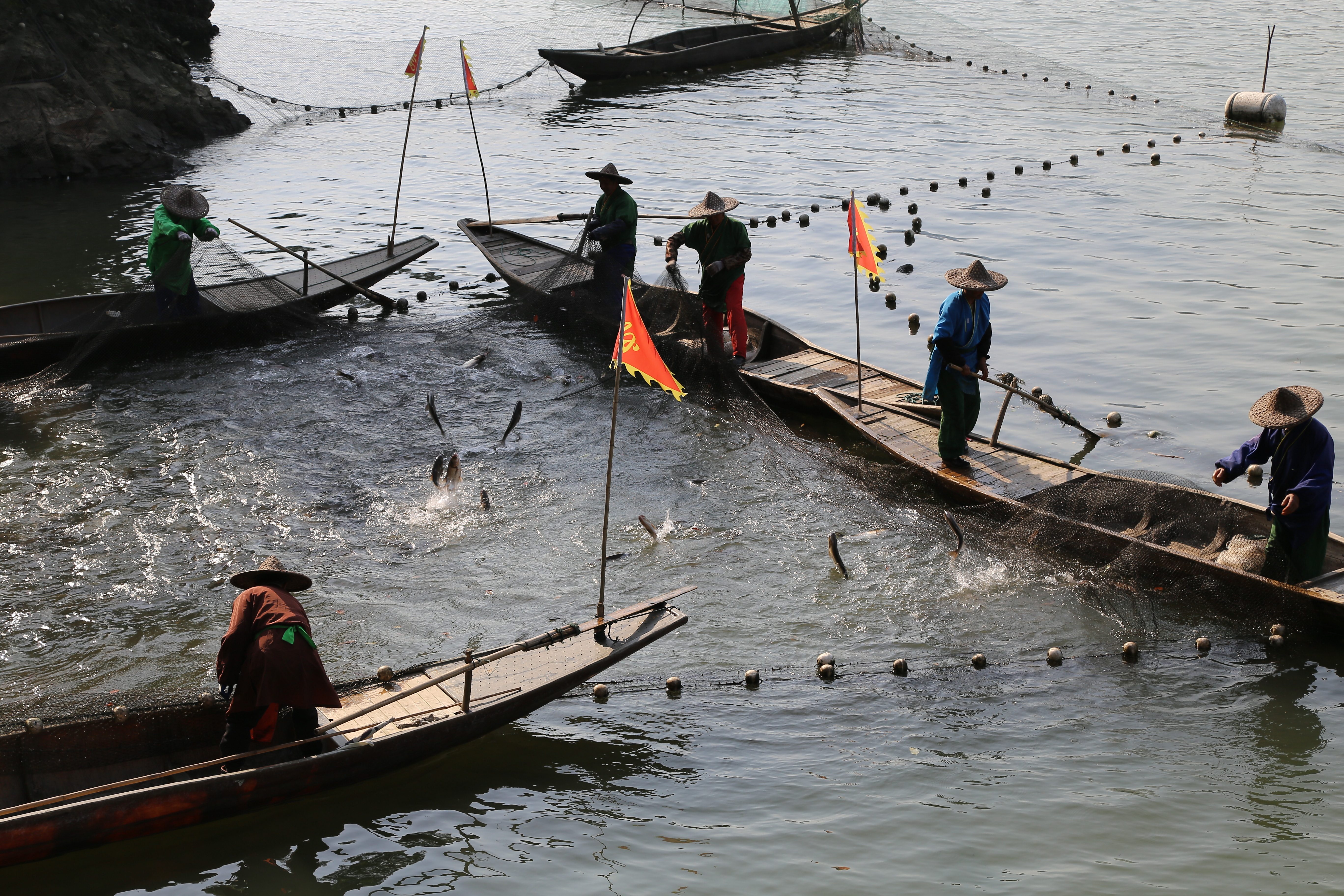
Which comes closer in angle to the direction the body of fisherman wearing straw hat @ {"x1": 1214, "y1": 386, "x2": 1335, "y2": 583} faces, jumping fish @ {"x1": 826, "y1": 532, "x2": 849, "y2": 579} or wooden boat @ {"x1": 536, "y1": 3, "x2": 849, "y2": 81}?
the jumping fish

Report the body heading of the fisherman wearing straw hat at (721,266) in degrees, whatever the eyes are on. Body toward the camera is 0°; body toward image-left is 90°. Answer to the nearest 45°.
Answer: approximately 45°

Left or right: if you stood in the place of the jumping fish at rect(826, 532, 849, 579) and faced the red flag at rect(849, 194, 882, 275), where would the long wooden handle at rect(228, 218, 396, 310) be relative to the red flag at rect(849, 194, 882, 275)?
left

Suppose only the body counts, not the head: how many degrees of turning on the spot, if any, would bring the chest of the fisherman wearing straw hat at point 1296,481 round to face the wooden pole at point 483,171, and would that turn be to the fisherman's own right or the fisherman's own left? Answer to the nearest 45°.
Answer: approximately 90° to the fisherman's own right

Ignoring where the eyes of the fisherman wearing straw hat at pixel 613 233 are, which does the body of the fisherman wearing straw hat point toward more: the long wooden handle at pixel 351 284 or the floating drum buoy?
the long wooden handle

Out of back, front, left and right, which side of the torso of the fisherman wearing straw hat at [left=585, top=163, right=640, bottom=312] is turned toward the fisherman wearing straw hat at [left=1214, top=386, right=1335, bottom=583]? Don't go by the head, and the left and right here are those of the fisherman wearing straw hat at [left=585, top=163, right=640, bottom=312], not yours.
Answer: left

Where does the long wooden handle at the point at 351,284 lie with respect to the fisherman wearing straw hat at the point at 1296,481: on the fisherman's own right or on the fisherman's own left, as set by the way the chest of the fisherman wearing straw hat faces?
on the fisherman's own right

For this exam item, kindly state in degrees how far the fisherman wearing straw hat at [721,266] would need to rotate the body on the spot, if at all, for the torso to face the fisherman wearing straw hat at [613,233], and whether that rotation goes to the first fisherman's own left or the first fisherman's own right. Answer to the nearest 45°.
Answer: approximately 90° to the first fisherman's own right

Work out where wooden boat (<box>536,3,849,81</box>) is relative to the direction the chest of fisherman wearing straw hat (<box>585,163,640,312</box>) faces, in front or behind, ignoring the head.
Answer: behind

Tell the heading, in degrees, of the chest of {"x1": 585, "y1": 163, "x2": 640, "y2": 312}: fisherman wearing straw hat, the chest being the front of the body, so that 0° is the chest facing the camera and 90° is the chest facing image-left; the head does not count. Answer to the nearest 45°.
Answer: approximately 45°

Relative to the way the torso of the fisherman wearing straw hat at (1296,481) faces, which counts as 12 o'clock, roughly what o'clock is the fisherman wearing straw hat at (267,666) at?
the fisherman wearing straw hat at (267,666) is roughly at 12 o'clock from the fisherman wearing straw hat at (1296,481).
